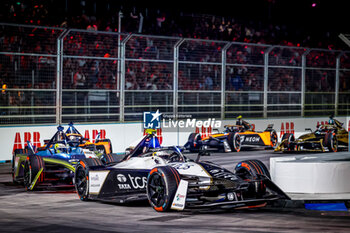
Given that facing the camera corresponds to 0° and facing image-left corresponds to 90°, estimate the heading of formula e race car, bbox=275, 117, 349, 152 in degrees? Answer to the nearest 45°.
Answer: approximately 45°

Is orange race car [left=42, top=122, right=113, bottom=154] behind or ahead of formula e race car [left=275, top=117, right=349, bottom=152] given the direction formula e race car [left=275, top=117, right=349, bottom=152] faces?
ahead

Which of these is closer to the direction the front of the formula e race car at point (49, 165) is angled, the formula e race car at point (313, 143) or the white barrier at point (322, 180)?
the white barrier

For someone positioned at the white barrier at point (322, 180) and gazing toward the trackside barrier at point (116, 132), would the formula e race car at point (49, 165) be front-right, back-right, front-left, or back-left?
front-left

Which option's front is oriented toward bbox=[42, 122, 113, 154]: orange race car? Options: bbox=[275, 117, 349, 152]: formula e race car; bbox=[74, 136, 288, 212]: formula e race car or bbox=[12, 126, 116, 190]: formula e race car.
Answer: bbox=[275, 117, 349, 152]: formula e race car

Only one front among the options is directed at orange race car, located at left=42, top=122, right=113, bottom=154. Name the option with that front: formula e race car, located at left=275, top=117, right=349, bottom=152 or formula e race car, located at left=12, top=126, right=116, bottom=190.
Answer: formula e race car, located at left=275, top=117, right=349, bottom=152

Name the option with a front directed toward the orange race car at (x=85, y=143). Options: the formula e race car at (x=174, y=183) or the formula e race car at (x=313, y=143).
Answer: the formula e race car at (x=313, y=143)

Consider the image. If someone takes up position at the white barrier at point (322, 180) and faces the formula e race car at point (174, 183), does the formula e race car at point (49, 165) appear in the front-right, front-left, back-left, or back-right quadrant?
front-right

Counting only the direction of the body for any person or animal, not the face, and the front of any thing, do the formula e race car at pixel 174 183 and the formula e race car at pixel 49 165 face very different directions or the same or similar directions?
same or similar directions

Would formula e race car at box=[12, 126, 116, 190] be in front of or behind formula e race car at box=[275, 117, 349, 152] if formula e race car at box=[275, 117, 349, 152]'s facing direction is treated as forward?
in front
